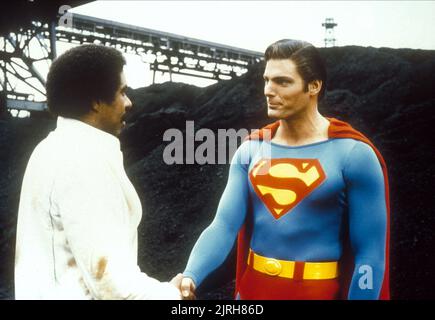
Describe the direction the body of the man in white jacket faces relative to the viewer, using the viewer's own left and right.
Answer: facing away from the viewer and to the right of the viewer

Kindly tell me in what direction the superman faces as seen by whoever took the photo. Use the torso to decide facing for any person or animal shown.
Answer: facing the viewer and to the left of the viewer

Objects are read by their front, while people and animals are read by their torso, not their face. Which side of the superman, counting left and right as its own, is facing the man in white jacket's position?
front

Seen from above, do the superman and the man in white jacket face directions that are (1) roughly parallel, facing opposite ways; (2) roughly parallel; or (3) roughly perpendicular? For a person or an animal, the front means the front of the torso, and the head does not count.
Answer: roughly parallel, facing opposite ways
